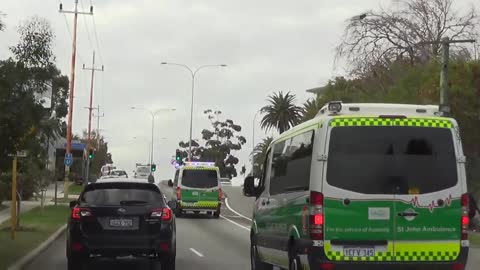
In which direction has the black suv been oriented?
away from the camera

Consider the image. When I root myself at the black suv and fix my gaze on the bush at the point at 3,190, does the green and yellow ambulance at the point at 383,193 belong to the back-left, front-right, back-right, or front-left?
back-right

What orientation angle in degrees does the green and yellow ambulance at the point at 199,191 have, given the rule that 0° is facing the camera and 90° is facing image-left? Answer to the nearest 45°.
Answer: approximately 180°

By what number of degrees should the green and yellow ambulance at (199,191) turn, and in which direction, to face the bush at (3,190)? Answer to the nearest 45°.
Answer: approximately 90° to its left

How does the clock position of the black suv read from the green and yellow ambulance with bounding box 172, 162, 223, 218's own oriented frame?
The black suv is roughly at 6 o'clock from the green and yellow ambulance.

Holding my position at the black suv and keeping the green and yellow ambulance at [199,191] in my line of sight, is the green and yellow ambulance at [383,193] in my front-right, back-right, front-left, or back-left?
back-right

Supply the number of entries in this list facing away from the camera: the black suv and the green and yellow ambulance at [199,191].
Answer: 2

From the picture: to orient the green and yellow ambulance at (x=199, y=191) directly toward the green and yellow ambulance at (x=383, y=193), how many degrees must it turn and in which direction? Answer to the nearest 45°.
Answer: approximately 180°

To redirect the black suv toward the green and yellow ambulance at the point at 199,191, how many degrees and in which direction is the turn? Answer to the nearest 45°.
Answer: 0° — it already faces it
